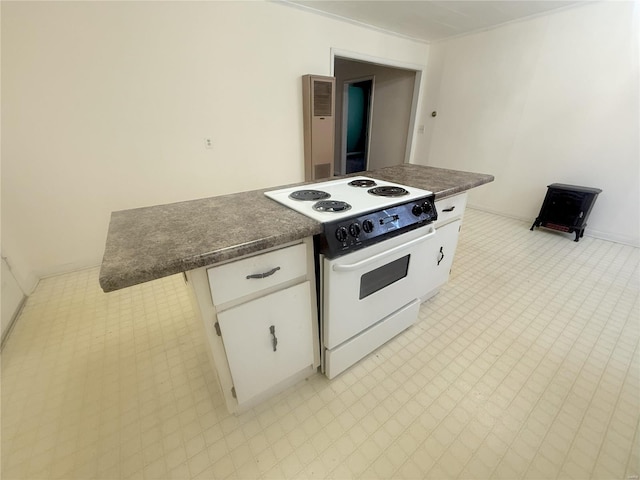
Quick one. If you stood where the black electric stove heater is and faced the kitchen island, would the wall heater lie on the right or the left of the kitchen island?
right

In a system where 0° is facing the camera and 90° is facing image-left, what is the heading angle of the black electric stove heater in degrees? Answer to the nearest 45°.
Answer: approximately 45°

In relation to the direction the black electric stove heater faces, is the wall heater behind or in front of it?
in front

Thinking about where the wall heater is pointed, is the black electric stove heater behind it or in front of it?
in front

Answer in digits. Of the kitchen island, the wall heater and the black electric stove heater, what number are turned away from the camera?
0

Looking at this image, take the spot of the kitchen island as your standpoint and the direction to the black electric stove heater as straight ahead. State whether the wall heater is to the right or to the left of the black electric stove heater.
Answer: left

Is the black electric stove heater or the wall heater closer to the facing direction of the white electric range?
the black electric stove heater

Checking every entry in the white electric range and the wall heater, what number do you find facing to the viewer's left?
0

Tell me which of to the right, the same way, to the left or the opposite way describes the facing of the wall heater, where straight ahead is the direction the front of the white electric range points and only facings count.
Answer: the same way

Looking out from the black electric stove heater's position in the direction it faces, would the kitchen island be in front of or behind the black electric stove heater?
in front

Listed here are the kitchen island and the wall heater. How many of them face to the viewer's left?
0

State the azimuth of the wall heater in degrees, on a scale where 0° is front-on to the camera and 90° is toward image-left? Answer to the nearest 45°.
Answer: approximately 315°

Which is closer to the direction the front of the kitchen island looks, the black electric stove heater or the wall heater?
the black electric stove heater

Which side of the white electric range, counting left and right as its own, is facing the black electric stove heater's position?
left

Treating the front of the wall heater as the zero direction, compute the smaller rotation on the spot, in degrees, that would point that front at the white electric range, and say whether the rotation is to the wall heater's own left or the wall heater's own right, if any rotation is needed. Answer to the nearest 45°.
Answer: approximately 45° to the wall heater's own right
